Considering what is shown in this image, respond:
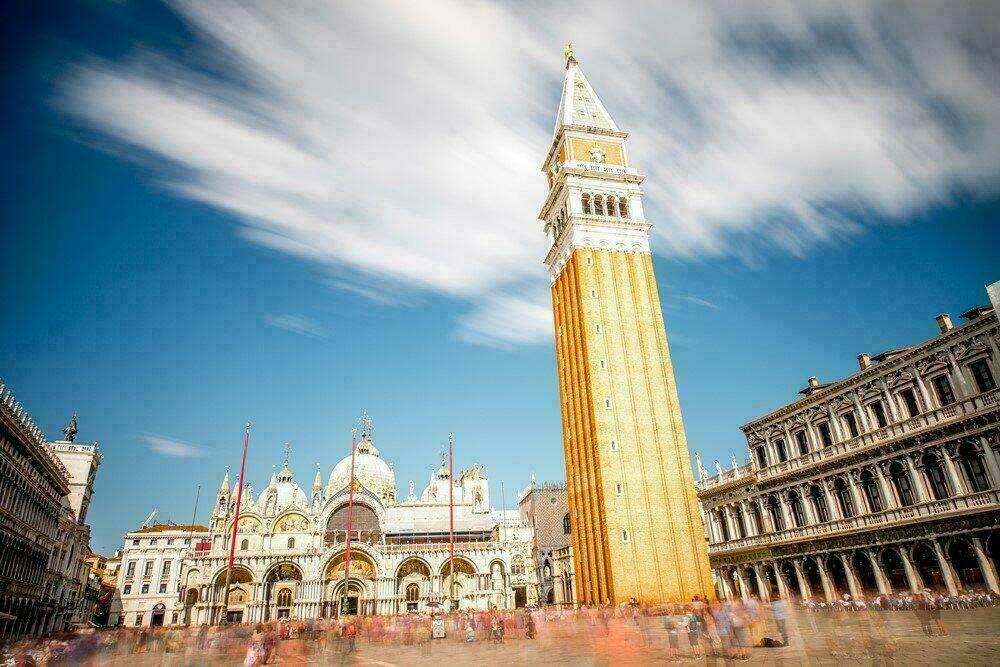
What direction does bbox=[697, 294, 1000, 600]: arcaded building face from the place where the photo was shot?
facing the viewer and to the left of the viewer
